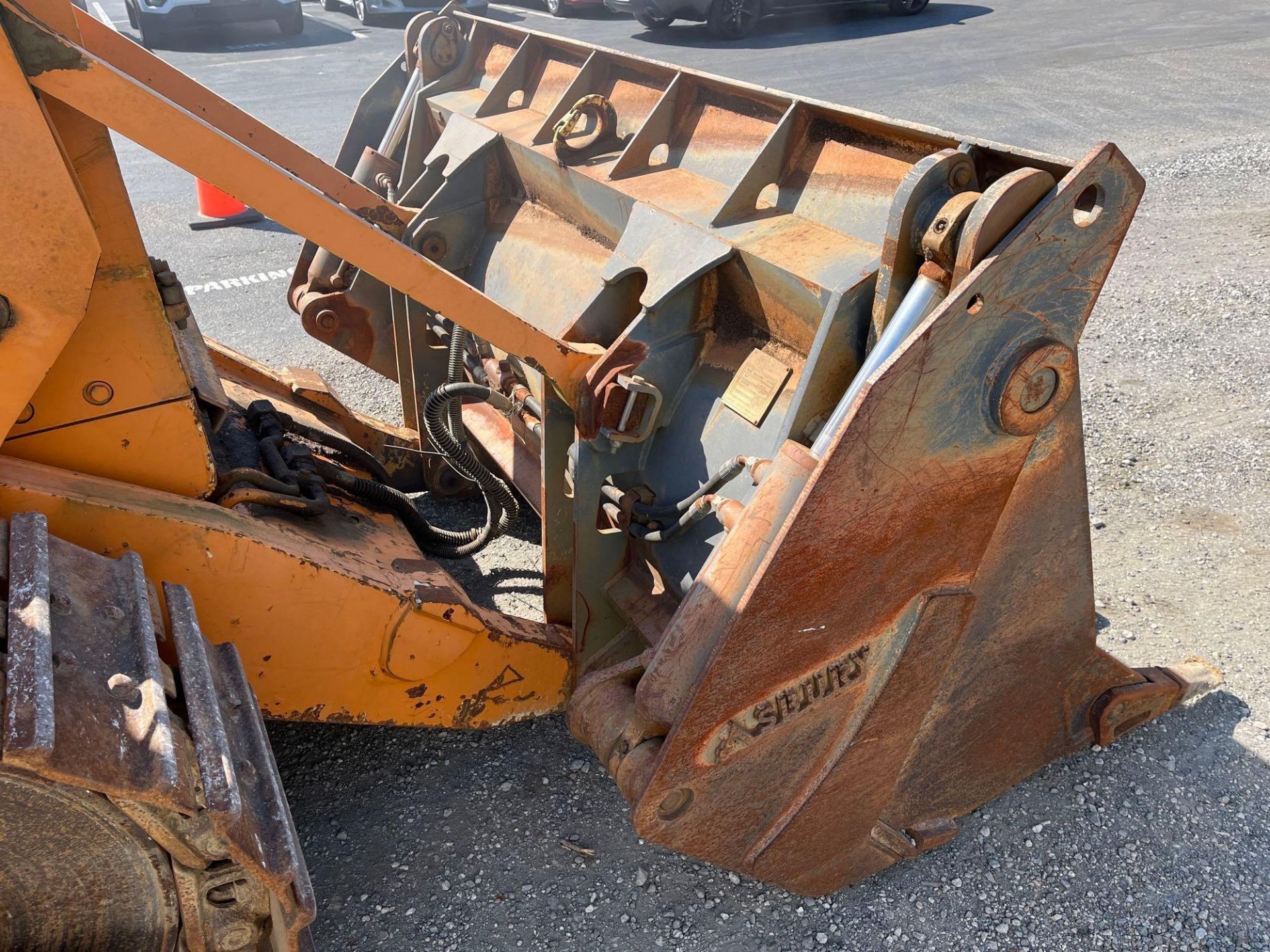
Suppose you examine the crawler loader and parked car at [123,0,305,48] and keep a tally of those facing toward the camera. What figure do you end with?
1

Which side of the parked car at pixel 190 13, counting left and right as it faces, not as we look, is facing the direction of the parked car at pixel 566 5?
left

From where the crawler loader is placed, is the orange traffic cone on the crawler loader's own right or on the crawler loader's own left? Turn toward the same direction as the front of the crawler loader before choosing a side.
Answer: on the crawler loader's own left

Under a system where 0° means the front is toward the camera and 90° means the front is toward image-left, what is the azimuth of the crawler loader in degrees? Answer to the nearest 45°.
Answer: approximately 225°
